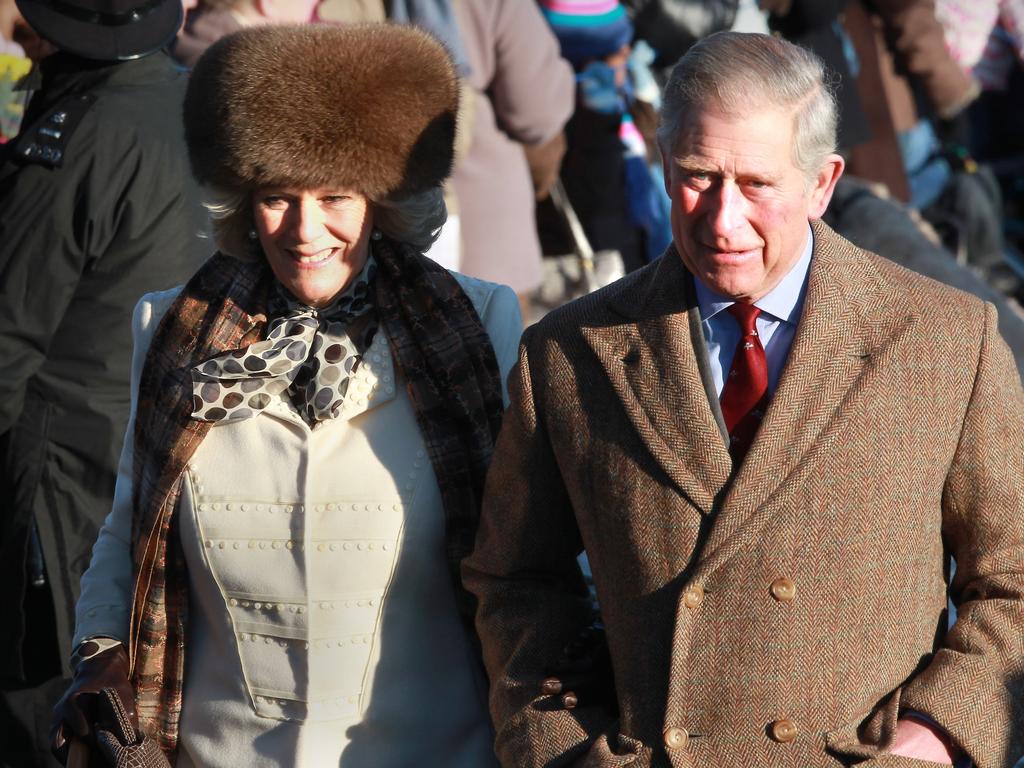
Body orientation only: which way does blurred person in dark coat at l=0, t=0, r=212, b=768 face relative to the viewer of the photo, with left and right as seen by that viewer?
facing away from the viewer and to the left of the viewer
